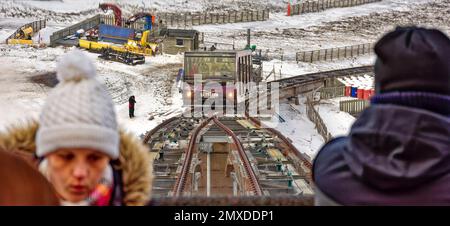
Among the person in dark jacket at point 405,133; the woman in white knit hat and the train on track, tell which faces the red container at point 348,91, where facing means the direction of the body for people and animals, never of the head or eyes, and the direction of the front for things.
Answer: the person in dark jacket

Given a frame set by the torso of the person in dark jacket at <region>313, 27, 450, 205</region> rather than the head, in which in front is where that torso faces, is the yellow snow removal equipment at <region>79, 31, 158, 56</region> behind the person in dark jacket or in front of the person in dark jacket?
in front

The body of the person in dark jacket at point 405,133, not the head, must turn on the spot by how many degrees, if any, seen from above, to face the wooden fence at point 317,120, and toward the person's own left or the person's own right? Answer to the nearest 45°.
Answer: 0° — they already face it

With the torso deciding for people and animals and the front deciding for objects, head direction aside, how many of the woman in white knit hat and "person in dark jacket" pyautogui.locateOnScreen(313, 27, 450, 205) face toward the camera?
1

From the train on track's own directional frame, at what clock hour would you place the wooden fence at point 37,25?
The wooden fence is roughly at 5 o'clock from the train on track.

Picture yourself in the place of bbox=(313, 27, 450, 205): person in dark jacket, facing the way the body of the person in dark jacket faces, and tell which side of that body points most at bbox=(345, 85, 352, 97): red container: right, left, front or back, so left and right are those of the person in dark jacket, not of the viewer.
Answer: front

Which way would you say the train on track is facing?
toward the camera

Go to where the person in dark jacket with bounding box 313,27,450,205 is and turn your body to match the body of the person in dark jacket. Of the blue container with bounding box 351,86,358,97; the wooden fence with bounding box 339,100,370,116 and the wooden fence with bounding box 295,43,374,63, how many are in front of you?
3

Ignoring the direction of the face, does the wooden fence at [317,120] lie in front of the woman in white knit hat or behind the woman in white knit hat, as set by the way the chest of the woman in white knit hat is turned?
behind

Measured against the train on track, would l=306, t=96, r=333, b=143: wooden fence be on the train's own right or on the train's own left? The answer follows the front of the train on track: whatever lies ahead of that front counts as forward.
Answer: on the train's own left

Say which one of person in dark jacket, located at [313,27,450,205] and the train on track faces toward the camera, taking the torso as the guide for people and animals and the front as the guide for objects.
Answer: the train on track

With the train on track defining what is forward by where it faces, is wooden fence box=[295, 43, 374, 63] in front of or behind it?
behind

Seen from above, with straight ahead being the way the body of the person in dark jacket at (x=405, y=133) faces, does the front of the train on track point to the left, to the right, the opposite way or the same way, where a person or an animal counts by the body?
the opposite way

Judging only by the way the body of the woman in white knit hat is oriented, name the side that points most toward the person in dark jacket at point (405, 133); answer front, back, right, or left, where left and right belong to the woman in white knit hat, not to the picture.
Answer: left

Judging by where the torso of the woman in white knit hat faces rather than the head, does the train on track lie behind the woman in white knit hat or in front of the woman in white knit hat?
behind

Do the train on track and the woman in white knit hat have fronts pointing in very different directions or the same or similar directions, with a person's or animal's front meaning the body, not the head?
same or similar directions

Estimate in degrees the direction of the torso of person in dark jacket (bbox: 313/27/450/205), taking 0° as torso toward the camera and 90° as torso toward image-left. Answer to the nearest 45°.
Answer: approximately 180°
